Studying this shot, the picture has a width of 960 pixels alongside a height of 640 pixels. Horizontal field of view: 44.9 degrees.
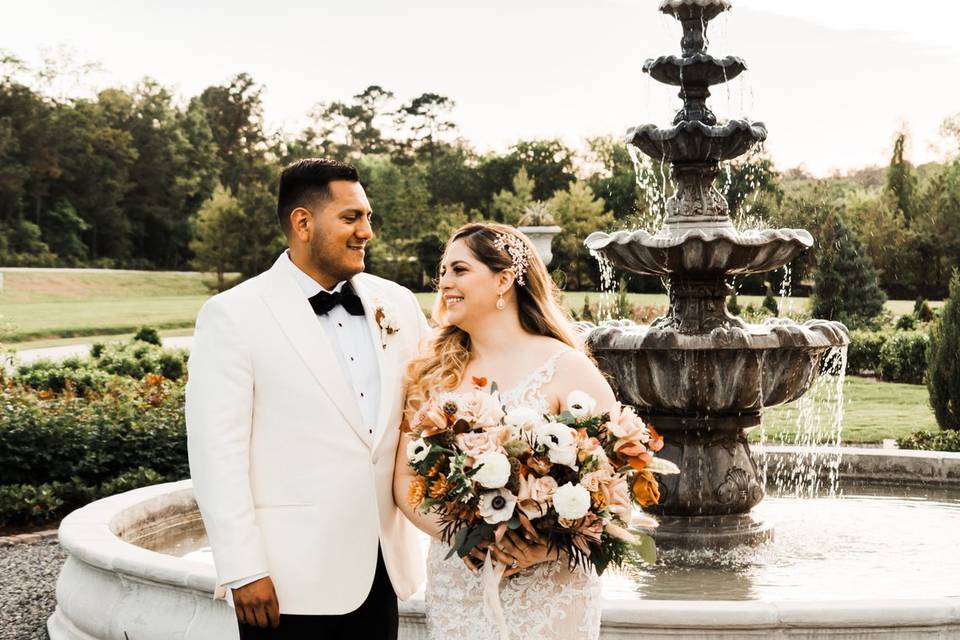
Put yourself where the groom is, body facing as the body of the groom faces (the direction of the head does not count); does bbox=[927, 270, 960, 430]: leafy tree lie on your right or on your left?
on your left

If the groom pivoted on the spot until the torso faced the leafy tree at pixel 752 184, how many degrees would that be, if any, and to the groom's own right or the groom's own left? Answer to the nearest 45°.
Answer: approximately 90° to the groom's own left

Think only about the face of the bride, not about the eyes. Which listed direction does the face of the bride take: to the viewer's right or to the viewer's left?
to the viewer's left

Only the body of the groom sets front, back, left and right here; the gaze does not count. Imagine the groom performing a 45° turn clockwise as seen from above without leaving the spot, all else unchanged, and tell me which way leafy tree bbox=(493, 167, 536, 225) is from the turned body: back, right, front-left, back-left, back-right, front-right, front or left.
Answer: back

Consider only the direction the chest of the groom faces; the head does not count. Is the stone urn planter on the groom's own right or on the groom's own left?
on the groom's own left

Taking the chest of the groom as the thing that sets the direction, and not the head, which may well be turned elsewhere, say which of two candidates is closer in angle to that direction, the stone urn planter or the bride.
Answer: the bride

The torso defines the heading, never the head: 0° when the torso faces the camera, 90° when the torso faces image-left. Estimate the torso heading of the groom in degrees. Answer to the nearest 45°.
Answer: approximately 315°

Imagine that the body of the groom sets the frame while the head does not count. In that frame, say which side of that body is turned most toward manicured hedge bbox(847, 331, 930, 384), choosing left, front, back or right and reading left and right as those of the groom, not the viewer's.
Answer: left

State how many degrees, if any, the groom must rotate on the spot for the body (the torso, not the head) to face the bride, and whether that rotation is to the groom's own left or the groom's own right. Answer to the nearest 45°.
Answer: approximately 45° to the groom's own left

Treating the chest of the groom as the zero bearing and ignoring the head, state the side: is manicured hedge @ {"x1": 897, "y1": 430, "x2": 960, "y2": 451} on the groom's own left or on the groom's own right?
on the groom's own left

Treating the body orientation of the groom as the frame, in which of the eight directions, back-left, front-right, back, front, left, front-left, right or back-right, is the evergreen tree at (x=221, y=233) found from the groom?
back-left

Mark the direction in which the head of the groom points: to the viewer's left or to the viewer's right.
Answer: to the viewer's right
